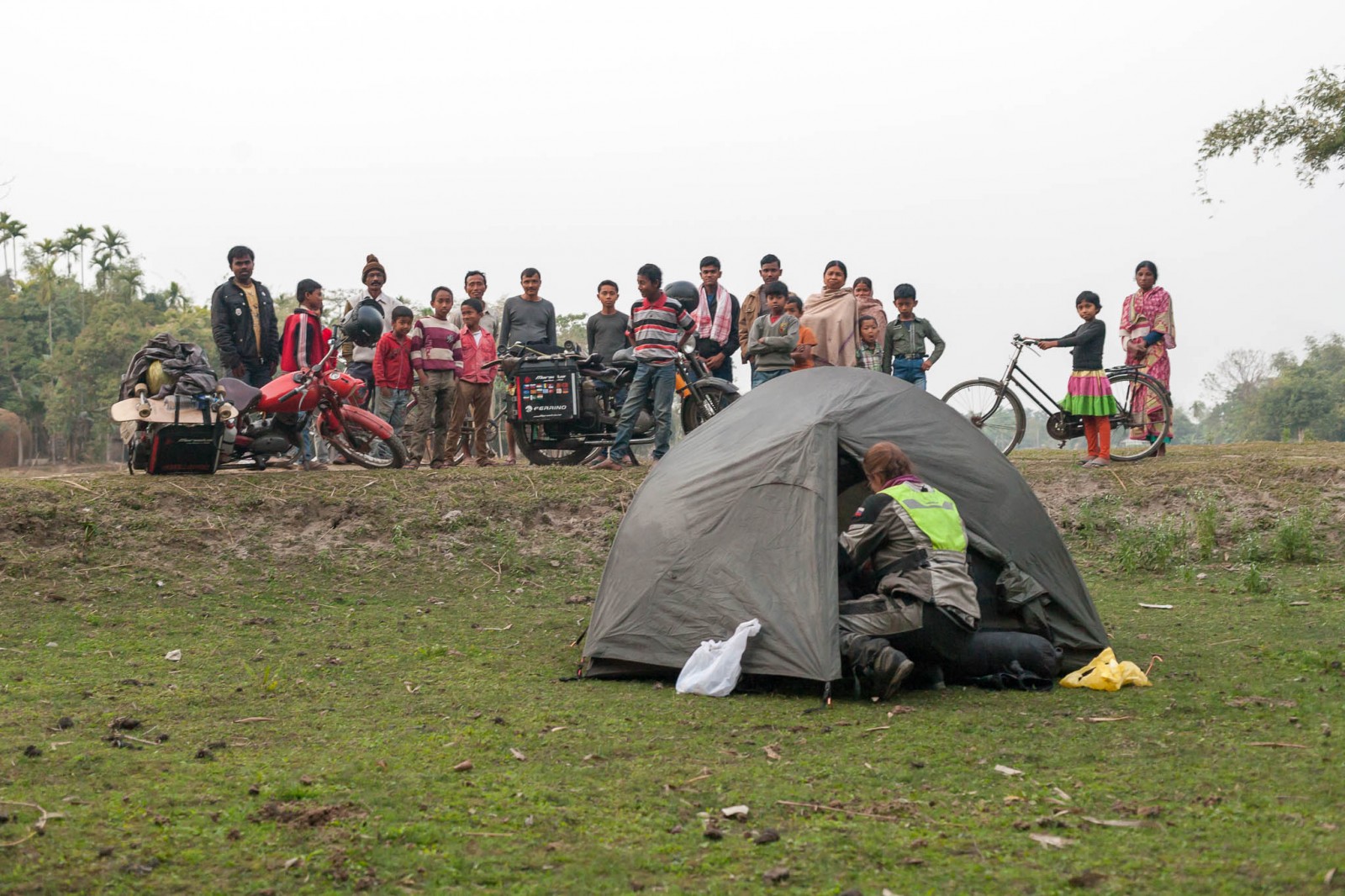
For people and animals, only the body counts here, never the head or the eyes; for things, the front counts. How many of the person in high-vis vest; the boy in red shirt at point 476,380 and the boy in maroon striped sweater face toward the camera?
2

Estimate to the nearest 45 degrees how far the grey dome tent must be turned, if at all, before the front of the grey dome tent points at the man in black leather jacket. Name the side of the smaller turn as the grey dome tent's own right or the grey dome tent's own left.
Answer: approximately 135° to the grey dome tent's own right

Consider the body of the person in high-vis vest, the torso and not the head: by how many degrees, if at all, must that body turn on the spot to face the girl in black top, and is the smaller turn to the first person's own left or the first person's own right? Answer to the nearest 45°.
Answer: approximately 45° to the first person's own right

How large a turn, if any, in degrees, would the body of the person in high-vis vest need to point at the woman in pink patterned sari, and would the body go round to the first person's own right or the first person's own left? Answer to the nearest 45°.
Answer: approximately 45° to the first person's own right

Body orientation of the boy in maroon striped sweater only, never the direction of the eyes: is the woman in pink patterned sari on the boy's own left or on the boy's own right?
on the boy's own left

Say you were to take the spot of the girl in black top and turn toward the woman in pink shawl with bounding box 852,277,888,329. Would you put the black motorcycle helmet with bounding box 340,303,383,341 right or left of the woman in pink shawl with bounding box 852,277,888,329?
left

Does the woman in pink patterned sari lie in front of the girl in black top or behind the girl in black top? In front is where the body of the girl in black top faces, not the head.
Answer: behind

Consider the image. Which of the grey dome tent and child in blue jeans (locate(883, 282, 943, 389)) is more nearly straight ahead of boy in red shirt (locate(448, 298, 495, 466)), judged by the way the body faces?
the grey dome tent

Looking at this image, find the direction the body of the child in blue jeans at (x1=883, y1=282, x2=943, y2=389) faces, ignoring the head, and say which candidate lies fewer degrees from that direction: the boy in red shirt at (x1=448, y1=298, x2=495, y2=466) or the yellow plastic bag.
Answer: the yellow plastic bag

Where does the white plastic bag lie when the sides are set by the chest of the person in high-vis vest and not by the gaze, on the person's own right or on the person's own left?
on the person's own left
